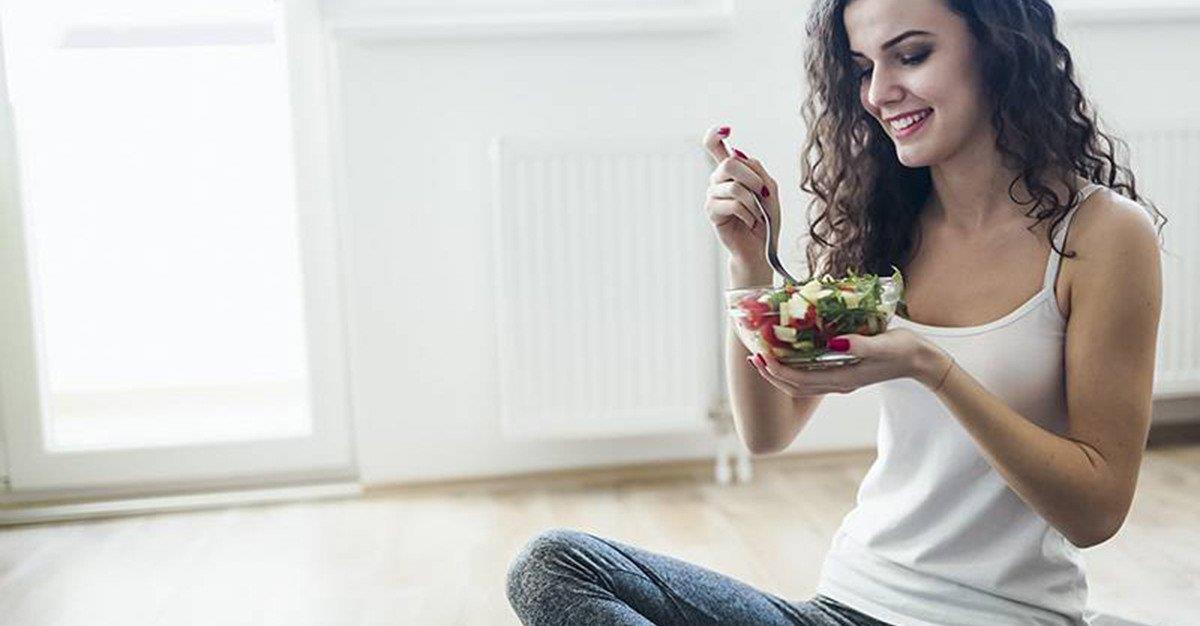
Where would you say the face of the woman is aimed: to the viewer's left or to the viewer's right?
to the viewer's left

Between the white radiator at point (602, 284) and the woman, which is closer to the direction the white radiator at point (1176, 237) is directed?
the woman

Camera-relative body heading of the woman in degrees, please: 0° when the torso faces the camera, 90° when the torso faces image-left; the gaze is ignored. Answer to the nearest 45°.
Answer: approximately 45°

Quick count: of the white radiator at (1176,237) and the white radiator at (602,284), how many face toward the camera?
2

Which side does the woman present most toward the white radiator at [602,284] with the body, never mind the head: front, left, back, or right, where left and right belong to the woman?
right

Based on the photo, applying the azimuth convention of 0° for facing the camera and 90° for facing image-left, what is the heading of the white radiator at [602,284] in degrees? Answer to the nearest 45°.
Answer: approximately 0°

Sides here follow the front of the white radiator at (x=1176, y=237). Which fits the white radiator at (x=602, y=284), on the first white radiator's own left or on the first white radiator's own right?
on the first white radiator's own right

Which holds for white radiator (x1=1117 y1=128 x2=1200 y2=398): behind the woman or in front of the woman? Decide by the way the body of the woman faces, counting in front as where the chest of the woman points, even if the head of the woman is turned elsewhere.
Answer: behind
